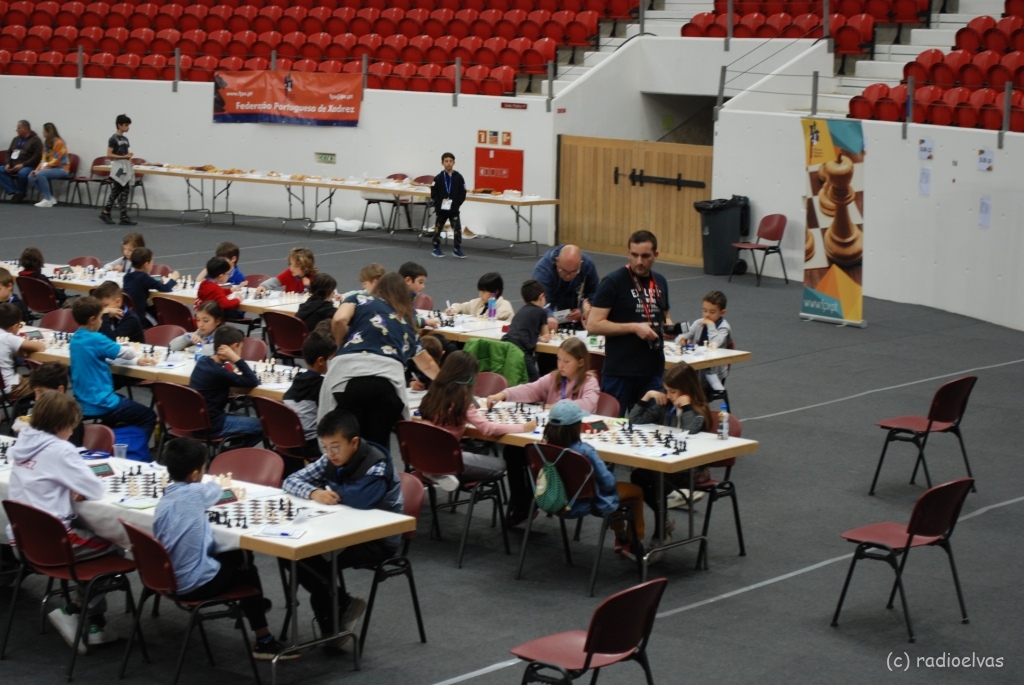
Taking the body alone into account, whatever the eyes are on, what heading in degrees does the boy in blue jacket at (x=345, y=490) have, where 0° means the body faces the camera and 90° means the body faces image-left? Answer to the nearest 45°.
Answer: approximately 45°

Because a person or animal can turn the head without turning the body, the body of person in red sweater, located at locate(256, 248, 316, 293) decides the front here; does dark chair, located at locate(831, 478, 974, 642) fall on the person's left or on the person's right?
on the person's left

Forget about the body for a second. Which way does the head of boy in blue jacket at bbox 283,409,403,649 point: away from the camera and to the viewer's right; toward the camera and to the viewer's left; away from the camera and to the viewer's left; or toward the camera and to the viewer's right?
toward the camera and to the viewer's left

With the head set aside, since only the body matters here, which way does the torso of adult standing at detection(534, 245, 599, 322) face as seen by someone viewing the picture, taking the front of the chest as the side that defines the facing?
toward the camera

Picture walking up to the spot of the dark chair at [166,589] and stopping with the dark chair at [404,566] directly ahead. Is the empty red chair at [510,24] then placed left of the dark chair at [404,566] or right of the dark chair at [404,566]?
left

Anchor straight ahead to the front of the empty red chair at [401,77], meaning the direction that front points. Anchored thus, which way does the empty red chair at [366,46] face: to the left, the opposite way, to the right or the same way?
the same way

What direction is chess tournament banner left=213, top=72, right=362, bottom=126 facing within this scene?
toward the camera

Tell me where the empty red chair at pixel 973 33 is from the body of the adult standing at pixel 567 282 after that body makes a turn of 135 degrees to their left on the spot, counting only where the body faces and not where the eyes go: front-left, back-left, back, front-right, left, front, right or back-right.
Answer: front

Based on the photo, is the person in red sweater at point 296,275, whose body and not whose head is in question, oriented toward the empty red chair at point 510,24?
no

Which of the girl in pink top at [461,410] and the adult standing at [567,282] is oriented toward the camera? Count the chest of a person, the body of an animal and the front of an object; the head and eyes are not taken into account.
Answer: the adult standing

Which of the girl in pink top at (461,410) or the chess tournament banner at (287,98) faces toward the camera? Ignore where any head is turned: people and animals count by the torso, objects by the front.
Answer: the chess tournament banner

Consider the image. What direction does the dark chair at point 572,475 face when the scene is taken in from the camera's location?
facing away from the viewer and to the right of the viewer

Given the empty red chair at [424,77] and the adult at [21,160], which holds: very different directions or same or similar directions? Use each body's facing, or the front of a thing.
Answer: same or similar directions

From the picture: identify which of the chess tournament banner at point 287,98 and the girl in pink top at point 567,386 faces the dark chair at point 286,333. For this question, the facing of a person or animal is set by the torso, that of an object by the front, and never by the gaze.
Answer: the chess tournament banner

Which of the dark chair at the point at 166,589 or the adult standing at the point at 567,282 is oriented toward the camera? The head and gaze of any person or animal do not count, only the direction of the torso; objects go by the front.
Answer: the adult standing

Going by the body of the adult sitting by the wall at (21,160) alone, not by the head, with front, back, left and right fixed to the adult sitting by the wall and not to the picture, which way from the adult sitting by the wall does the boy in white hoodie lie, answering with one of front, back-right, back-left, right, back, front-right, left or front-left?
front-left

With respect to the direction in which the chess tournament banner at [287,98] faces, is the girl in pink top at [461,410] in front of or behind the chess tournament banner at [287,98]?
in front

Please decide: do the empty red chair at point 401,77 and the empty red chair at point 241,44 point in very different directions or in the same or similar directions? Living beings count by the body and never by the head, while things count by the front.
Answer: same or similar directions
